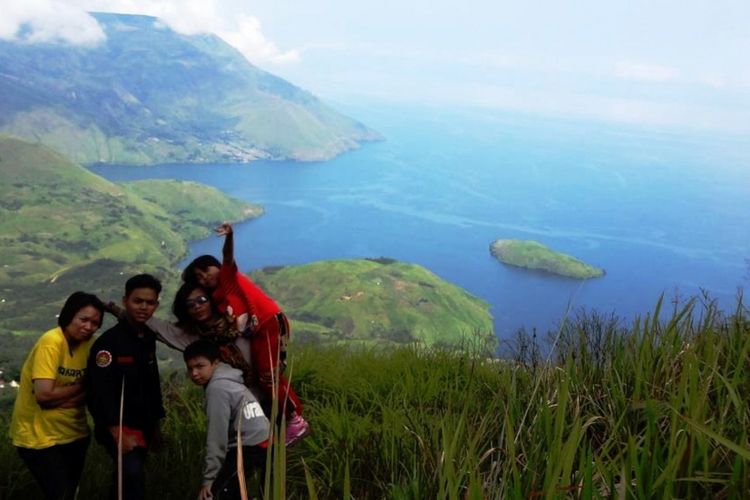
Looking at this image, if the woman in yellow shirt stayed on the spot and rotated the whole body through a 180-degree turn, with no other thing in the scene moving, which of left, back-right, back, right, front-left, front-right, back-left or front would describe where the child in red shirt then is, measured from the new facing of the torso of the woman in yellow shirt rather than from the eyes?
back-right

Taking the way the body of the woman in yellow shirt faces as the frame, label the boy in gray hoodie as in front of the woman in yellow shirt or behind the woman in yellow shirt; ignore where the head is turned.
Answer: in front

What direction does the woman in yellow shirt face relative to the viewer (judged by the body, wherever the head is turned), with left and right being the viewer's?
facing the viewer and to the right of the viewer

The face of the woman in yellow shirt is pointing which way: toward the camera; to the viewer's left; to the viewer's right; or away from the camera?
toward the camera

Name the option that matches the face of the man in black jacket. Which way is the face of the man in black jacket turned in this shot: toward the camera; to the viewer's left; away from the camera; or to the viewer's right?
toward the camera

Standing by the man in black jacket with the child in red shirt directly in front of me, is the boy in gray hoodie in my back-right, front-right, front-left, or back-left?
front-right
